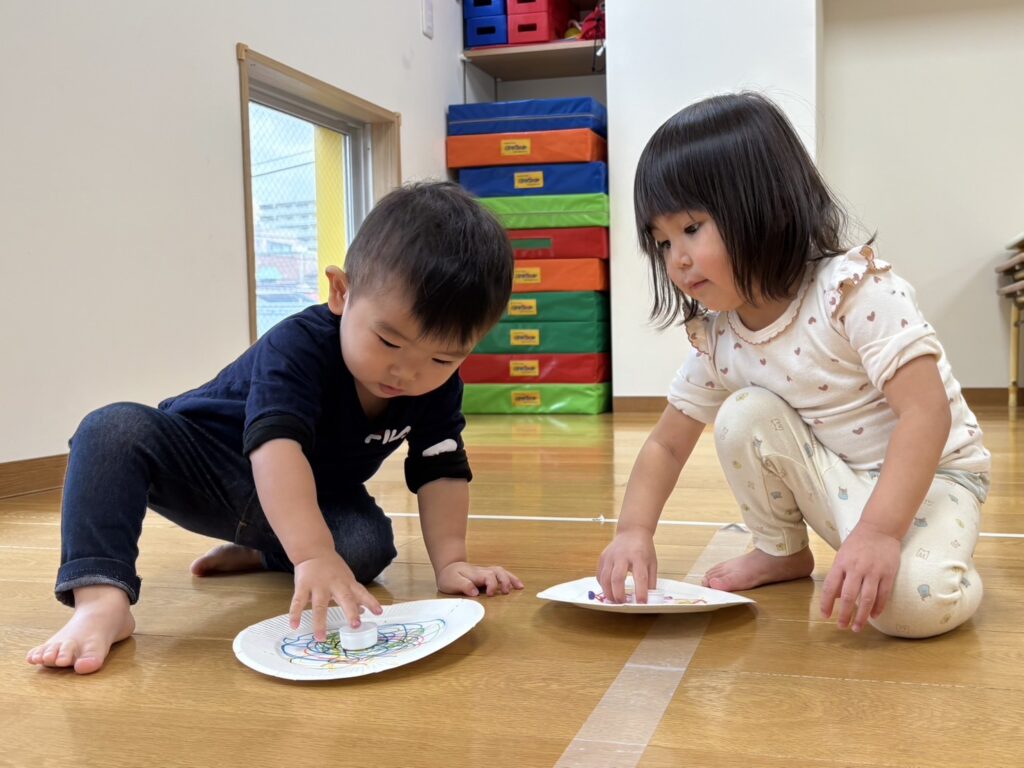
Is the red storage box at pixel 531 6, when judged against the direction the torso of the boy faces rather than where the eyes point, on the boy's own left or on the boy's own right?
on the boy's own left

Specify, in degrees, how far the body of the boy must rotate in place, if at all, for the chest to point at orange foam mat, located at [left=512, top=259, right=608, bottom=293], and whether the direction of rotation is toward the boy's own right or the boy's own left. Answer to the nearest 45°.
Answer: approximately 135° to the boy's own left

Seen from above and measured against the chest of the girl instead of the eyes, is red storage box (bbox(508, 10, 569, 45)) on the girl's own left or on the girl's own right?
on the girl's own right

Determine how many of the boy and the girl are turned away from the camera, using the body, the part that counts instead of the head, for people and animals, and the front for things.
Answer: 0

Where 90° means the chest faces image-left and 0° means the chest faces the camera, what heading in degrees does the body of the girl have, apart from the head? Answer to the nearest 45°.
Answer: approximately 45°

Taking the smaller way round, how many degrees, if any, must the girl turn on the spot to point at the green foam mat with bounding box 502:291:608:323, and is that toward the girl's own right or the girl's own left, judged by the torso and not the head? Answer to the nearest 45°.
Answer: approximately 135° to the girl's own right

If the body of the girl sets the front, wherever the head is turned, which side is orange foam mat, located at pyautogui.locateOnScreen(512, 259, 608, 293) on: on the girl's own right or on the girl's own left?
on the girl's own right

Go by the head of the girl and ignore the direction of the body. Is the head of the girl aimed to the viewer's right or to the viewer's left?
to the viewer's left

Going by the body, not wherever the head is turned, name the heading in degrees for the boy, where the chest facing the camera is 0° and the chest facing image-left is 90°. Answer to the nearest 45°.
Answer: approximately 315°

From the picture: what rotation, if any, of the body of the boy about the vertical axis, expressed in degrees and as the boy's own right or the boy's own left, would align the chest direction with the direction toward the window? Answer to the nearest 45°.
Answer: approximately 135° to the boy's own left

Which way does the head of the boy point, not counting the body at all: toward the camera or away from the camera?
toward the camera

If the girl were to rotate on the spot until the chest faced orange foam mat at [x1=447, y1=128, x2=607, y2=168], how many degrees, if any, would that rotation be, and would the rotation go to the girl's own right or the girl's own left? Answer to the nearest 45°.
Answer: approximately 135° to the girl's own right

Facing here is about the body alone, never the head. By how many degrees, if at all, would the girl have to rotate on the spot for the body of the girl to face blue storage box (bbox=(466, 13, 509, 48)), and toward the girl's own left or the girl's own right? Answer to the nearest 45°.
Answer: approximately 135° to the girl's own right
